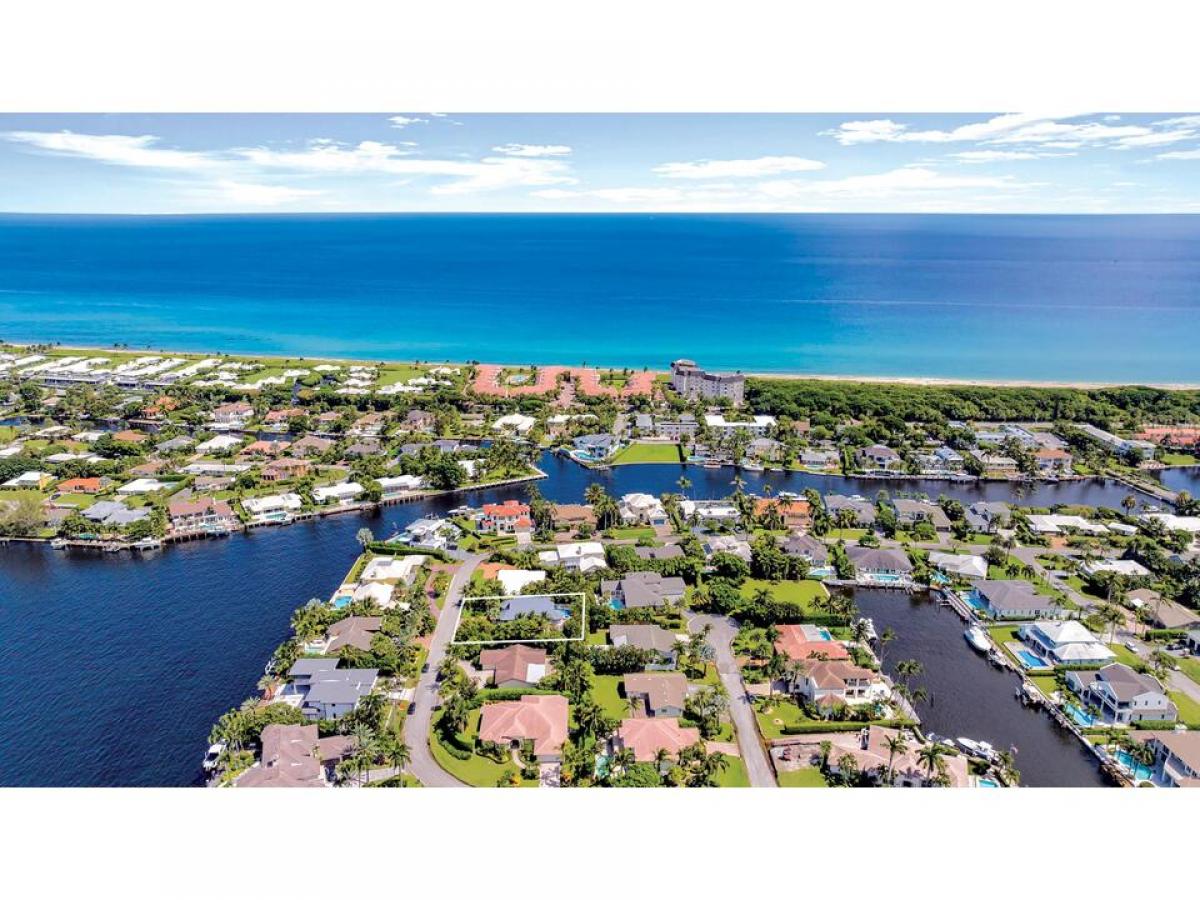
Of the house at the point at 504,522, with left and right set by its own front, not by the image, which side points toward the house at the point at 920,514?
left

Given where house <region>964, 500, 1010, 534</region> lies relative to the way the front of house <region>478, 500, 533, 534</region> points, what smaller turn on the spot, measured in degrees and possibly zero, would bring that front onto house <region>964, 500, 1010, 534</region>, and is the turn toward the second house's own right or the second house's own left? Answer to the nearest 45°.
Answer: approximately 90° to the second house's own left

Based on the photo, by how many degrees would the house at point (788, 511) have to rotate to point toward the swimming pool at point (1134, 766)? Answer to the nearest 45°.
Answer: approximately 45° to its left

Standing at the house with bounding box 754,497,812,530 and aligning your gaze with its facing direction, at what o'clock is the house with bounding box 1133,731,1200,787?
the house with bounding box 1133,731,1200,787 is roughly at 11 o'clock from the house with bounding box 754,497,812,530.

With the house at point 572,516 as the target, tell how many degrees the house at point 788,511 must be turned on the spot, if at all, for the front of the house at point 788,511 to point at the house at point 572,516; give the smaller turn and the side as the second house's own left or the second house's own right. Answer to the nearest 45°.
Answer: approximately 90° to the second house's own right

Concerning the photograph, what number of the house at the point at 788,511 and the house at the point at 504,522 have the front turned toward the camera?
2

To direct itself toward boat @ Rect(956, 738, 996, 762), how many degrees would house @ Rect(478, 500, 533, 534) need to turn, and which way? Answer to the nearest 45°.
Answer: approximately 45° to its left

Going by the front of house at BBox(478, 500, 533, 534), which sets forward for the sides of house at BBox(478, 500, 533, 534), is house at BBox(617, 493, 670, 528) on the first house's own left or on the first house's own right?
on the first house's own left

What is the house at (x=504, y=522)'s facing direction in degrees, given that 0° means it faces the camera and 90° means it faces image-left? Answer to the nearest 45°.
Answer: approximately 0°

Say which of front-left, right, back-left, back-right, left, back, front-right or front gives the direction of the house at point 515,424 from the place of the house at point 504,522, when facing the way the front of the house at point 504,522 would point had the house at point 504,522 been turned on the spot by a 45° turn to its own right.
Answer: back-right

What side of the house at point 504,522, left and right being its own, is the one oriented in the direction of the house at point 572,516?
left

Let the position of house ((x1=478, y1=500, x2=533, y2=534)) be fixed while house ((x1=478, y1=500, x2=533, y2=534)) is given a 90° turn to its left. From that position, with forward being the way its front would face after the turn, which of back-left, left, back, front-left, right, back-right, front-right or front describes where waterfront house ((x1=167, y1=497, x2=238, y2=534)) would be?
back
